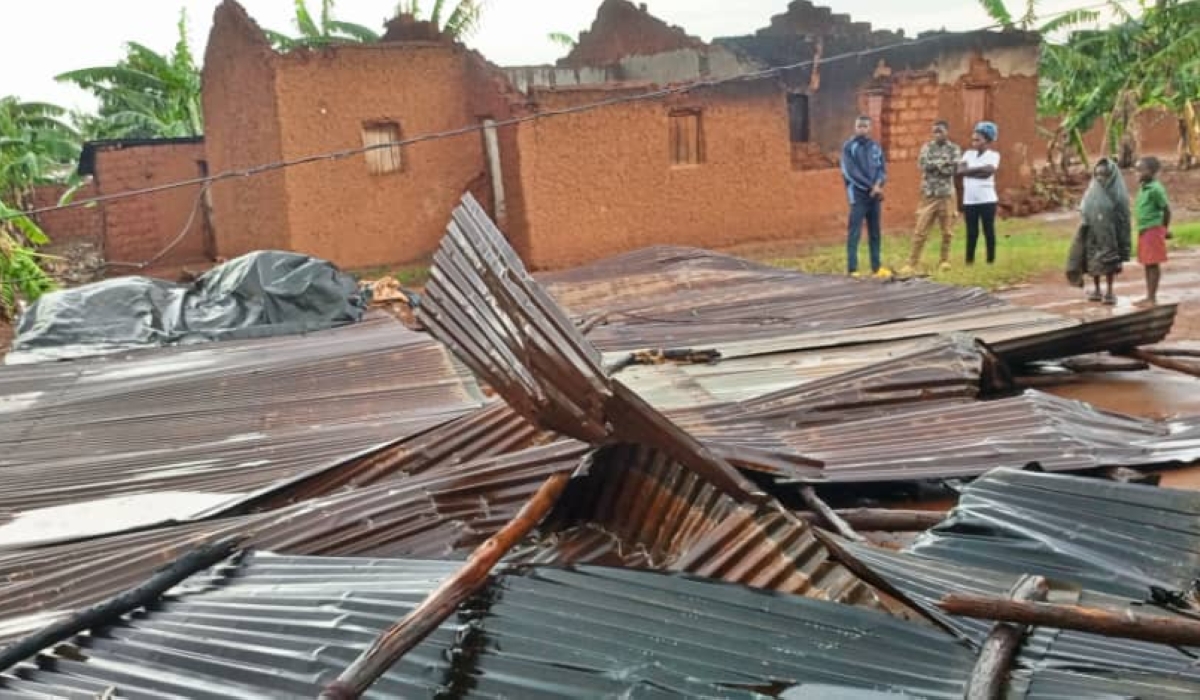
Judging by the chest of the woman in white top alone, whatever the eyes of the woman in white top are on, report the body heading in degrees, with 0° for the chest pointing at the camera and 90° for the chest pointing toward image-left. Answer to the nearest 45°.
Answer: approximately 45°

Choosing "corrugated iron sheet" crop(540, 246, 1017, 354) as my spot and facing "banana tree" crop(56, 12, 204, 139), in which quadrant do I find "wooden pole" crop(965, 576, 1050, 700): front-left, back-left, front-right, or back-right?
back-left

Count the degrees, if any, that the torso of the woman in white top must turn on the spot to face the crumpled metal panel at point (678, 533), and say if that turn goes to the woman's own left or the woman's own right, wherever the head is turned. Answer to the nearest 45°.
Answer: approximately 45° to the woman's own left

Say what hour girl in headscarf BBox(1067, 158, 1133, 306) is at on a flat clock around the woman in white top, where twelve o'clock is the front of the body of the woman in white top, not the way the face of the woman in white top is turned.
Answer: The girl in headscarf is roughly at 10 o'clock from the woman in white top.

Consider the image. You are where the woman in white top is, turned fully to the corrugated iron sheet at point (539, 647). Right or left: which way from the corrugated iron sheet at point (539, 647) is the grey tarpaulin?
right

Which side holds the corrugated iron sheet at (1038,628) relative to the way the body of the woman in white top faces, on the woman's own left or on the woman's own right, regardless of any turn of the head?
on the woman's own left

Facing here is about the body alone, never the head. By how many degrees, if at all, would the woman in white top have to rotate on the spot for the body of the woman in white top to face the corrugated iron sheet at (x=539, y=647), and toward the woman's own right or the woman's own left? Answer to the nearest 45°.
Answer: approximately 45° to the woman's own left

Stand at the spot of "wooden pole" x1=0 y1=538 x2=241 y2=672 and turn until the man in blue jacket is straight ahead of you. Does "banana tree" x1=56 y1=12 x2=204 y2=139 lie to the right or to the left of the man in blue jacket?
left

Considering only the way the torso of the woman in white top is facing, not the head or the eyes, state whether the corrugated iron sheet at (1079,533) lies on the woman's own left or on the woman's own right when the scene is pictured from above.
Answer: on the woman's own left

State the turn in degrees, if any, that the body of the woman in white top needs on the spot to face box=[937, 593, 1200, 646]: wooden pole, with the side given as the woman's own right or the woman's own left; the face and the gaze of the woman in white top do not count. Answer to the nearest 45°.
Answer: approximately 45° to the woman's own left
